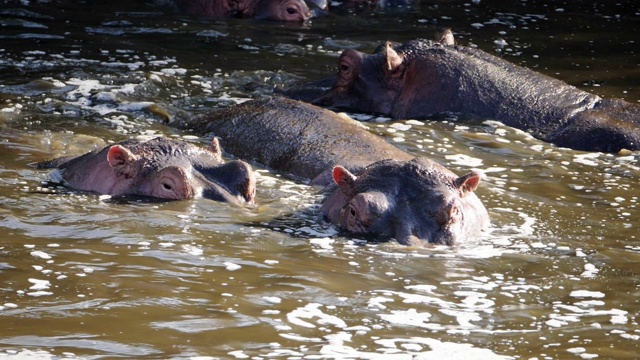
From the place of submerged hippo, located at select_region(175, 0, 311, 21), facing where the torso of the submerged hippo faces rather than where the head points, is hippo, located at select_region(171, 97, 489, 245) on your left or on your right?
on your right

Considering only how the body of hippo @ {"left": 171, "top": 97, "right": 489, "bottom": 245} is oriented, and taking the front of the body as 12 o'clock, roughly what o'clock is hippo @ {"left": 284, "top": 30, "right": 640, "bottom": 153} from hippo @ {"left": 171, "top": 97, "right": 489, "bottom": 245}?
hippo @ {"left": 284, "top": 30, "right": 640, "bottom": 153} is roughly at 8 o'clock from hippo @ {"left": 171, "top": 97, "right": 489, "bottom": 245}.

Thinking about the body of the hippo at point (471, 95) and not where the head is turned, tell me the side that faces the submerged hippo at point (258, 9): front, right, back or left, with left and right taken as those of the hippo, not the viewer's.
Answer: front

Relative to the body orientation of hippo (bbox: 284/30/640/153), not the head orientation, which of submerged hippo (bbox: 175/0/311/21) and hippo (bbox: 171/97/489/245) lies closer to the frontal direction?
the submerged hippo

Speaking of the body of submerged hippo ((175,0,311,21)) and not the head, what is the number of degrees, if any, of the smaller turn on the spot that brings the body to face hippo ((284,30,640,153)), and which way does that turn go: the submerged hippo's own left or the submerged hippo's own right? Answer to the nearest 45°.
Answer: approximately 90° to the submerged hippo's own right

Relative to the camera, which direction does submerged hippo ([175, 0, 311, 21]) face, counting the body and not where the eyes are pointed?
to the viewer's right

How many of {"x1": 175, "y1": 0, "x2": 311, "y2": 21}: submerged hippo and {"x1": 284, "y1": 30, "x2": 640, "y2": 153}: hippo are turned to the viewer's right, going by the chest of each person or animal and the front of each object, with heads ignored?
1

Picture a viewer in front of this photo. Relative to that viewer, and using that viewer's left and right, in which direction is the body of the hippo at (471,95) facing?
facing away from the viewer and to the left of the viewer

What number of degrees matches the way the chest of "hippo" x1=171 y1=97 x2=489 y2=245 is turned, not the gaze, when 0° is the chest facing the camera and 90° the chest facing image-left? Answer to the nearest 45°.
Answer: approximately 315°

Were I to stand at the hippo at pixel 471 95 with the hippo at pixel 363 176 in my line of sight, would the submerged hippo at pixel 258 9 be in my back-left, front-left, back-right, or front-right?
back-right
